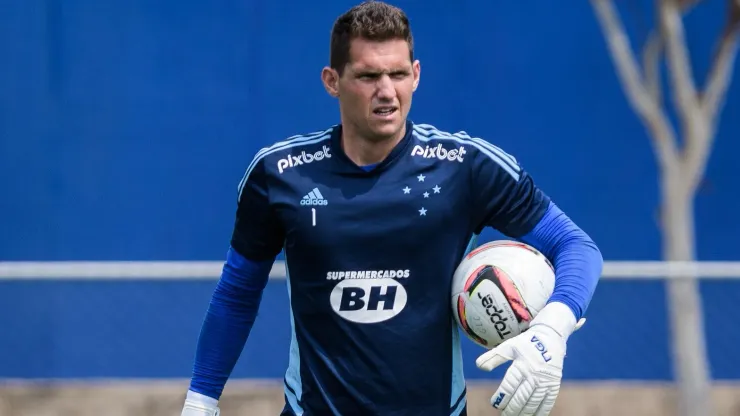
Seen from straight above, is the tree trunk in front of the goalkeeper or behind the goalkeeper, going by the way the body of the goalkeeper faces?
behind

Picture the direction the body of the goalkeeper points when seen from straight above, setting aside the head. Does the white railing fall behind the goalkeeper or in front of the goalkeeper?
behind

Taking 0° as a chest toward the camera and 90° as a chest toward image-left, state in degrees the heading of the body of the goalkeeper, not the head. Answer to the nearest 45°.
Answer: approximately 0°
